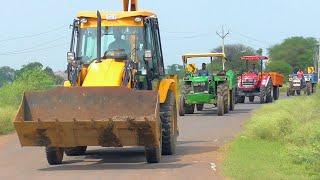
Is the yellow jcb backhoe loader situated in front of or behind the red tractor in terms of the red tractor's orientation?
in front

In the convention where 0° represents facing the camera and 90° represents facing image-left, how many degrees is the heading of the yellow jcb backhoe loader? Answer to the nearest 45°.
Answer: approximately 0°

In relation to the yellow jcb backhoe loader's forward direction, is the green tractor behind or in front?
behind

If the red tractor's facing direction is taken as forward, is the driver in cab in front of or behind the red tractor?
in front

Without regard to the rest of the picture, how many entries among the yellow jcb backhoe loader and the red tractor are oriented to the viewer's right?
0

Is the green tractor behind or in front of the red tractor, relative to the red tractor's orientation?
in front

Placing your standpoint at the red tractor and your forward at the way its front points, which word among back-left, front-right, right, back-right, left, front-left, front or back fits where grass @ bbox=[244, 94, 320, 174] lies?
front-left
